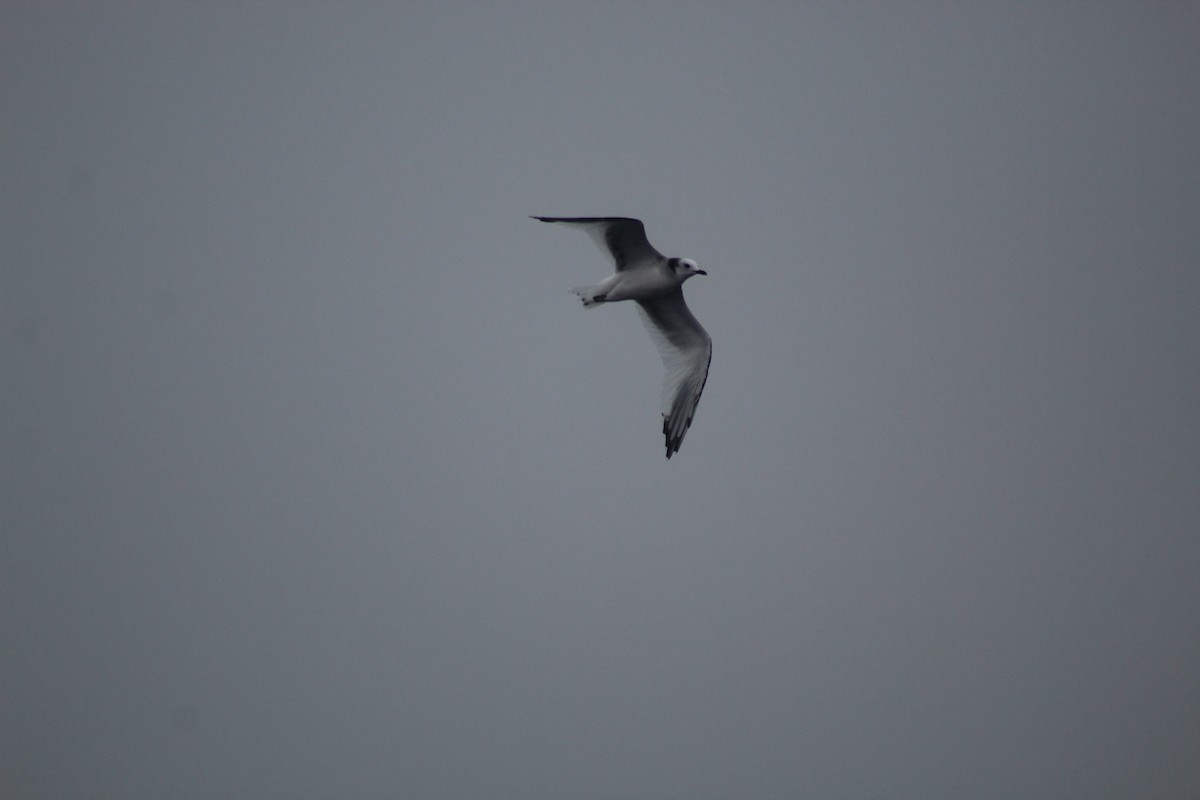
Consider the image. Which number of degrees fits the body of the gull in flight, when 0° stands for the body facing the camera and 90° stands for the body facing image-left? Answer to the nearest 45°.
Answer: approximately 270°
